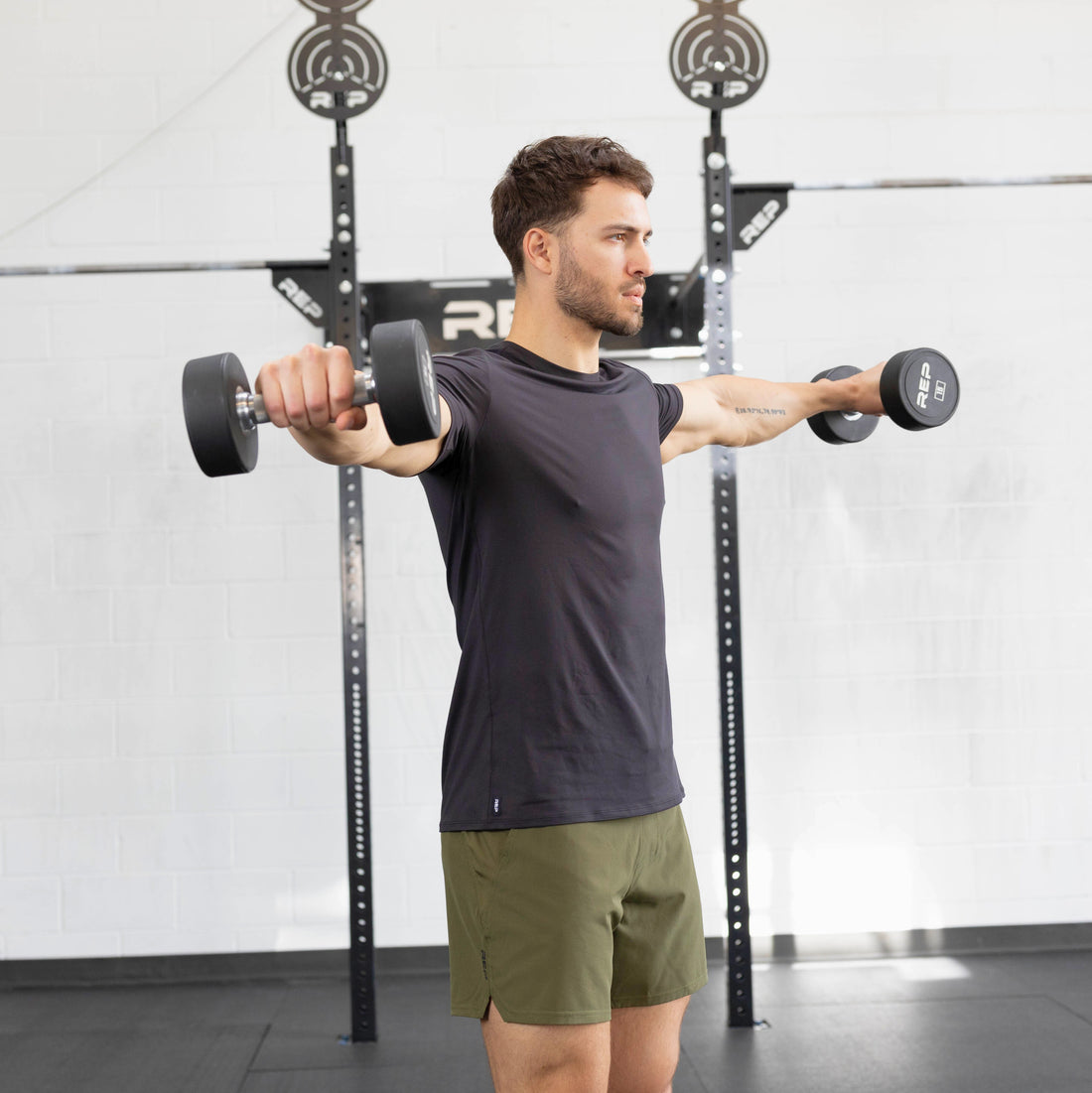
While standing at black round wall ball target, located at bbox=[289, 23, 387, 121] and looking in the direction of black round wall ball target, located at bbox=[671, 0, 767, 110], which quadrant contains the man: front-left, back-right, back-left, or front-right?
front-right

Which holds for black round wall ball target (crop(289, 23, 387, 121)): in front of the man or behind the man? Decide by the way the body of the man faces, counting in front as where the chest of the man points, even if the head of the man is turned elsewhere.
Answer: behind

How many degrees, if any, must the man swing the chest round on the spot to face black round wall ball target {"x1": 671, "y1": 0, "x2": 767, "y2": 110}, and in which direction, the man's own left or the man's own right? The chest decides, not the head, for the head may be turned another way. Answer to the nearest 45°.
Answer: approximately 135° to the man's own left

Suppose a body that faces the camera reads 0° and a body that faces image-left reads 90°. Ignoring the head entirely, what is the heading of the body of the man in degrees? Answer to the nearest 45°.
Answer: approximately 315°

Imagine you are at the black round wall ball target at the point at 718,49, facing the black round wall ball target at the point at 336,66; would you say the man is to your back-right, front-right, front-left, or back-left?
front-left

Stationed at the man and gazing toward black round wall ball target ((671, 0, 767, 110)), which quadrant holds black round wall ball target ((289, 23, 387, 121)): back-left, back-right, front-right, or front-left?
front-left

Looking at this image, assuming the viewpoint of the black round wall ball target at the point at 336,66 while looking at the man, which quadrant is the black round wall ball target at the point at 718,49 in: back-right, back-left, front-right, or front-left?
front-left
